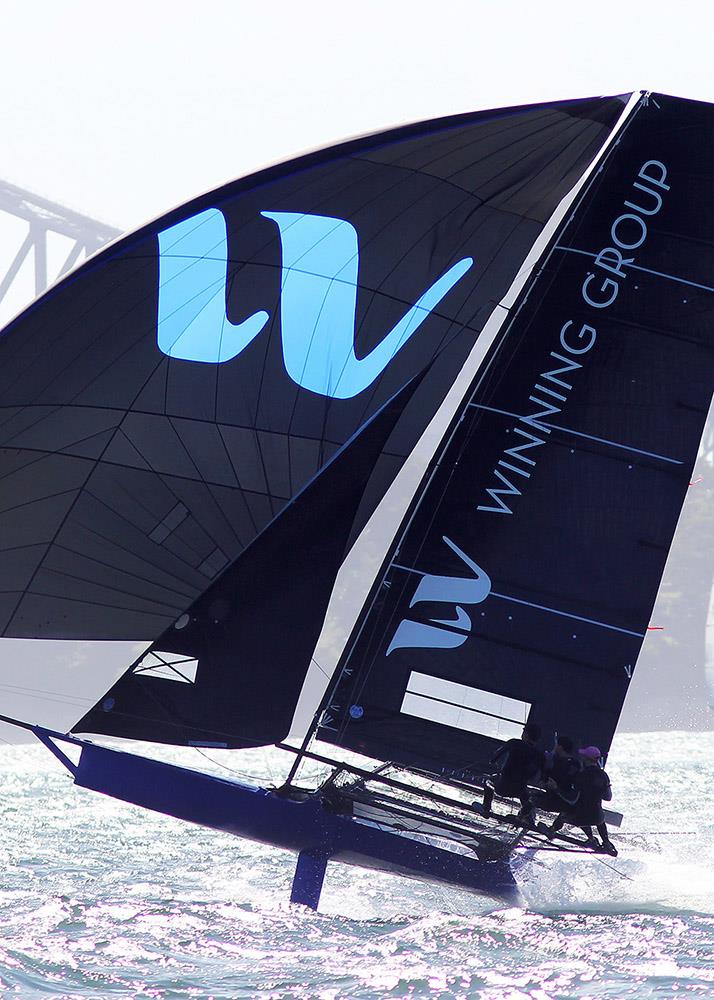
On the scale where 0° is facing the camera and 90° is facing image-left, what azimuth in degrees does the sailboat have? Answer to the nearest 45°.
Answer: approximately 90°

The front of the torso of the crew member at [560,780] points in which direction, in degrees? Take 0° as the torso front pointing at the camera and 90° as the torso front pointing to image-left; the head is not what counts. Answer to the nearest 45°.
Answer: approximately 90°
